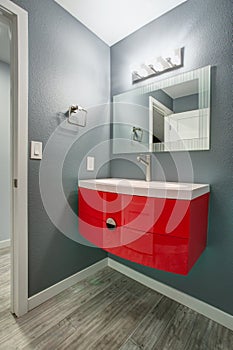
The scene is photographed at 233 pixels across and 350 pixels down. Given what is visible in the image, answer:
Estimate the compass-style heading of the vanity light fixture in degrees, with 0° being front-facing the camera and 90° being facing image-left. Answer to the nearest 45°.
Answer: approximately 45°

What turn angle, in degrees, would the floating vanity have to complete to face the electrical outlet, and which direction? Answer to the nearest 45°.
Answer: approximately 90° to its right

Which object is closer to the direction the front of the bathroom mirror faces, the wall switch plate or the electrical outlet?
the wall switch plate
